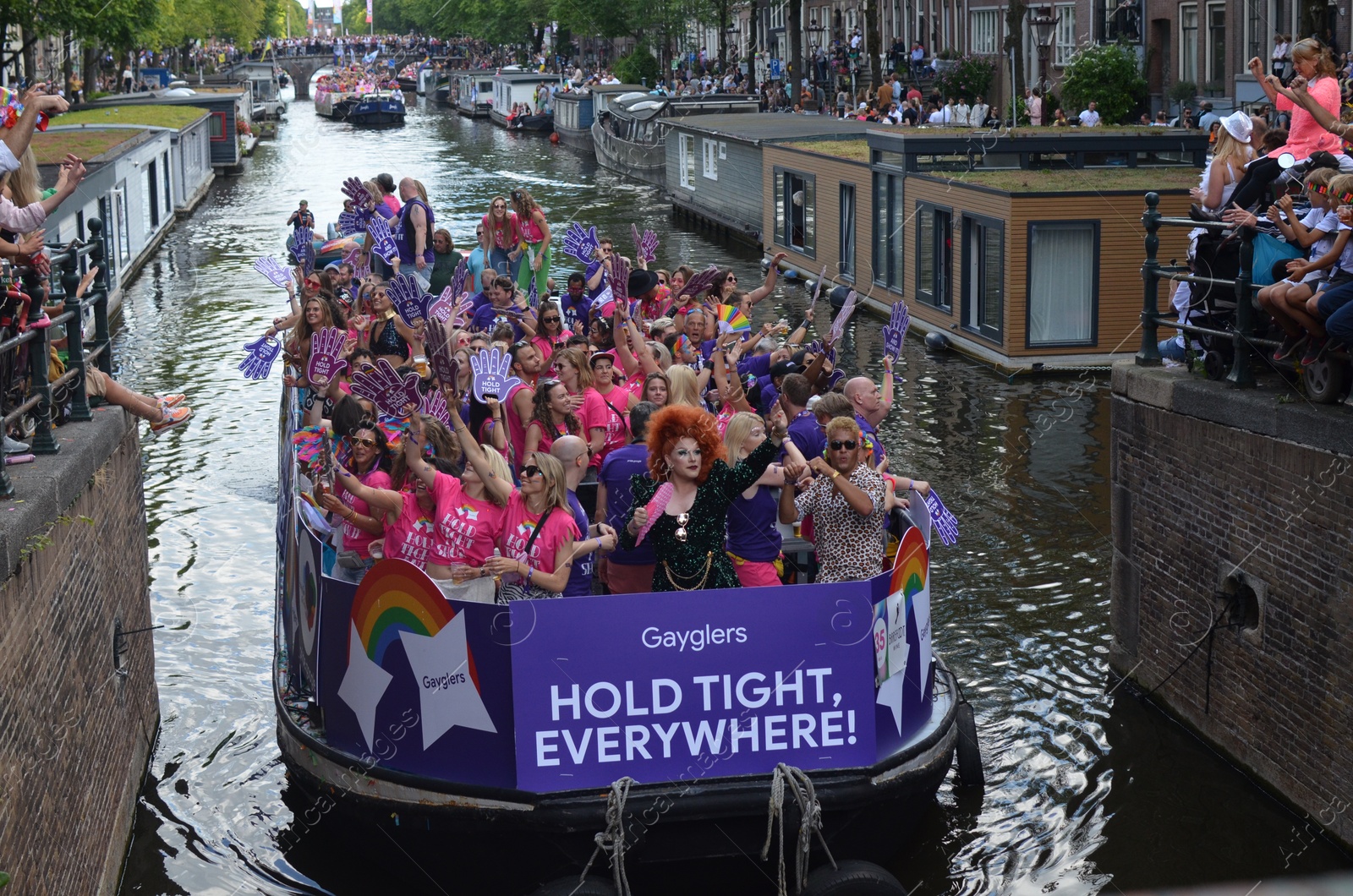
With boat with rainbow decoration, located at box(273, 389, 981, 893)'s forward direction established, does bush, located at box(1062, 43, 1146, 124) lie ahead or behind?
behind

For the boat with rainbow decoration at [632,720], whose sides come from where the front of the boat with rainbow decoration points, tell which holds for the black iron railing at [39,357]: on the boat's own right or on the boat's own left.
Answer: on the boat's own right

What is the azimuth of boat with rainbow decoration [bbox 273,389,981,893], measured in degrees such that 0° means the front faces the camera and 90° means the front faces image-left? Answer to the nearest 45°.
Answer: approximately 0°

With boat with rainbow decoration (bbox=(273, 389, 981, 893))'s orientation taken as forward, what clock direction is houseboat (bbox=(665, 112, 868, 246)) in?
The houseboat is roughly at 6 o'clock from the boat with rainbow decoration.

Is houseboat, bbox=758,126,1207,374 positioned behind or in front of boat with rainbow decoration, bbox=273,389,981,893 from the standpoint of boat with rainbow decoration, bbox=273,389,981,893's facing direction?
behind
